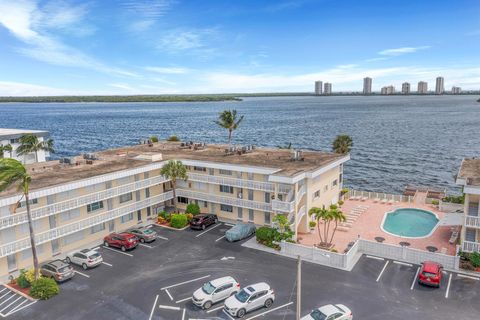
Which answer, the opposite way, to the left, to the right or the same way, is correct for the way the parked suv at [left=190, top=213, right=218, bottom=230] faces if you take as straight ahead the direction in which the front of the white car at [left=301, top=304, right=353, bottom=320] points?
the opposite way

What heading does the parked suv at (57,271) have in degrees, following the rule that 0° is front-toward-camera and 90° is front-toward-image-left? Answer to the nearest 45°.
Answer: approximately 135°

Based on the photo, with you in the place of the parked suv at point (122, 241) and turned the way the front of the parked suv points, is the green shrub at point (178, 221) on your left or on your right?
on your right

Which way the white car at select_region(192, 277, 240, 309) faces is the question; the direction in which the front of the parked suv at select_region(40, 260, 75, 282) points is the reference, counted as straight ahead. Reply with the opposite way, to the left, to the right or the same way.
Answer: to the left

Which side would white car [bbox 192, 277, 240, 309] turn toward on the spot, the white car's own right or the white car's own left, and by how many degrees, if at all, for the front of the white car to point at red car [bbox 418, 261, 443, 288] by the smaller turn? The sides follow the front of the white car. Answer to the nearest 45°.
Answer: approximately 135° to the white car's own left

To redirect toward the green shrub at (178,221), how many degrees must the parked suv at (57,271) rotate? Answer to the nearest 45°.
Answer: approximately 90° to its right

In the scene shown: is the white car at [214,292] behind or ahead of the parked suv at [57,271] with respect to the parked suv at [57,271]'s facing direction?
behind

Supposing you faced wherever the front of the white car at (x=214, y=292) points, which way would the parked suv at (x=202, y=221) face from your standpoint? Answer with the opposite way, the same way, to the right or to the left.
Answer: the opposite way

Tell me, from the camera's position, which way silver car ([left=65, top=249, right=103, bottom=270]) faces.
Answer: facing away from the viewer and to the left of the viewer

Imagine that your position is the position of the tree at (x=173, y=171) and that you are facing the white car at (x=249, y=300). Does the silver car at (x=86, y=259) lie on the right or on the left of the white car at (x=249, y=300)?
right

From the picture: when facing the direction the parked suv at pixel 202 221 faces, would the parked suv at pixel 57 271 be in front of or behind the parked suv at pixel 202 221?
behind

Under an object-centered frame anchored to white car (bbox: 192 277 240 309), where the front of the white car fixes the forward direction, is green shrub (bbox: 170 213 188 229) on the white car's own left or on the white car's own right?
on the white car's own right

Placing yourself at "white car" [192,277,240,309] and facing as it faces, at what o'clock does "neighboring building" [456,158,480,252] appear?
The neighboring building is roughly at 7 o'clock from the white car.

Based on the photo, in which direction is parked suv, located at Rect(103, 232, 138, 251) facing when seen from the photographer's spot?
facing away from the viewer and to the left of the viewer

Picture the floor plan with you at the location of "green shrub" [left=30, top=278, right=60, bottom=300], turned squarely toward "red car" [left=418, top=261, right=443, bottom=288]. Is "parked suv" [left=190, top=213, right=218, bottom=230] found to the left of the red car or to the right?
left
